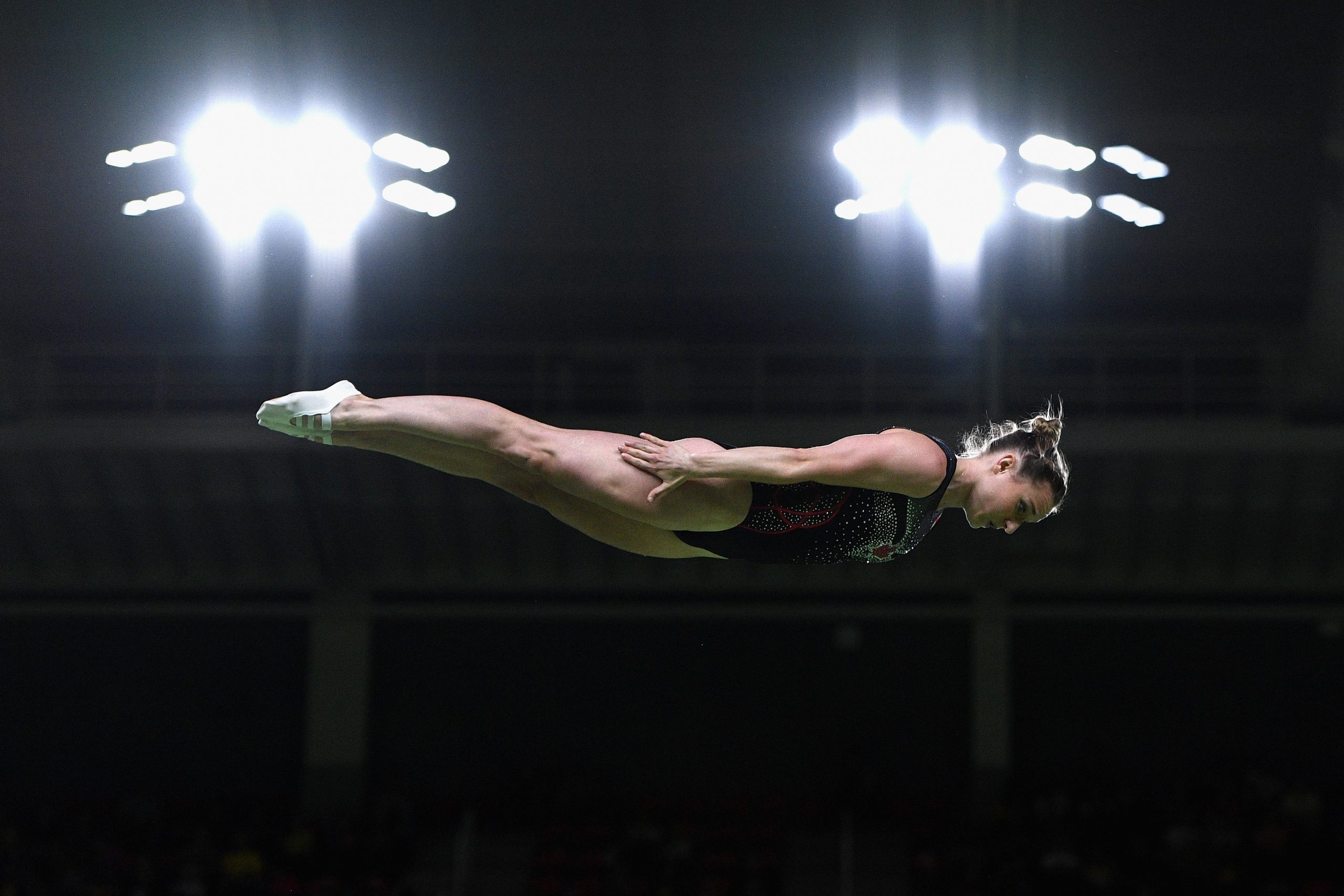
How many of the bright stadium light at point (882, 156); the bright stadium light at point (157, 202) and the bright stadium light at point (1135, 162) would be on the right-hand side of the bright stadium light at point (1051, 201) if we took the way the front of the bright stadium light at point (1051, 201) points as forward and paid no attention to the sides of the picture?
2

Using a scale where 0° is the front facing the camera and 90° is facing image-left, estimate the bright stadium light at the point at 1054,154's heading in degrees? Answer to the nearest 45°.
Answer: approximately 0°

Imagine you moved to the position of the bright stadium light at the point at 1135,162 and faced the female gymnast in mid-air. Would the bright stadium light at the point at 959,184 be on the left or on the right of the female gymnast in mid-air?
right

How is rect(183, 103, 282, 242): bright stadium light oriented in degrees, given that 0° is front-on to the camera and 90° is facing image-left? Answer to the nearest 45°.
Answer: approximately 0°

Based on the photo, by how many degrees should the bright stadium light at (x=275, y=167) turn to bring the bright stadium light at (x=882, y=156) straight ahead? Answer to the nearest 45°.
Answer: approximately 90° to its left

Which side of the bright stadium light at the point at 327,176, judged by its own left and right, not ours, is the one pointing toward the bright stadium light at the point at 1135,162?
left

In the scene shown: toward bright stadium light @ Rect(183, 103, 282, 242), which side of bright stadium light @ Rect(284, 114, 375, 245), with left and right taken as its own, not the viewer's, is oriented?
right

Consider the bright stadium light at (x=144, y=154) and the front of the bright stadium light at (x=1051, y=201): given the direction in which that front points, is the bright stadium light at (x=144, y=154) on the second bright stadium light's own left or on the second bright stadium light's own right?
on the second bright stadium light's own right
